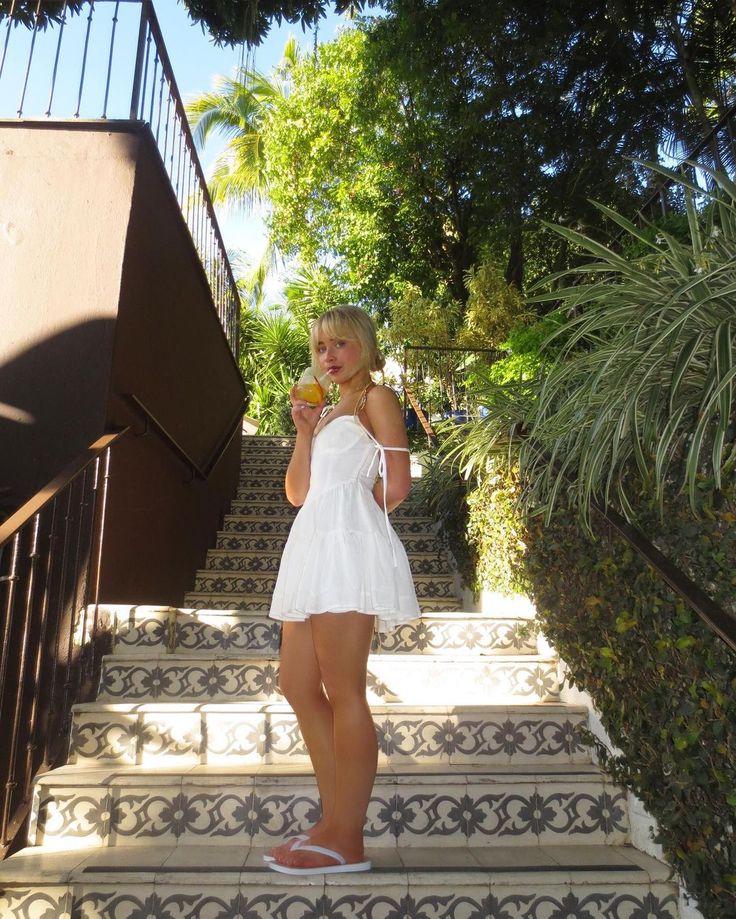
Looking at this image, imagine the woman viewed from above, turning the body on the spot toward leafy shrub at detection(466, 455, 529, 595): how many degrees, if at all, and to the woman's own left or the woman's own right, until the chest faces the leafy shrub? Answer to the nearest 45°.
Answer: approximately 180°

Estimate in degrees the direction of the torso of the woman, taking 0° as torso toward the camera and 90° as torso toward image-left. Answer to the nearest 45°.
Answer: approximately 45°

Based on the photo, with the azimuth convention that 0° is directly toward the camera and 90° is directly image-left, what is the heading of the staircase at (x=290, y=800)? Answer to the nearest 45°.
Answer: approximately 0°

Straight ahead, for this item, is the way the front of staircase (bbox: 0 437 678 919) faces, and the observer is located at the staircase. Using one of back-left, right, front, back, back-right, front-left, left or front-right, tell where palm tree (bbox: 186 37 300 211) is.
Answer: back

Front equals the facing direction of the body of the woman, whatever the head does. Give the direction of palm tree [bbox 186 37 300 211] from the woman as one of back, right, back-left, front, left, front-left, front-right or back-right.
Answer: back-right

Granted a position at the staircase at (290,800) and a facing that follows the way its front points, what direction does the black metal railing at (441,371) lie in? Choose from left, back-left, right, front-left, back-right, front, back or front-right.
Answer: back

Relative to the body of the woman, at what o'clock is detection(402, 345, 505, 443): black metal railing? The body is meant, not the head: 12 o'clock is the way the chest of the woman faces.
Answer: The black metal railing is roughly at 5 o'clock from the woman.

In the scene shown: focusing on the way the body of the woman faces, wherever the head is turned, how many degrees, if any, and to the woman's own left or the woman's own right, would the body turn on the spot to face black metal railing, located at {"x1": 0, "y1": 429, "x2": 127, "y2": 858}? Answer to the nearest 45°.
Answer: approximately 90° to the woman's own right
